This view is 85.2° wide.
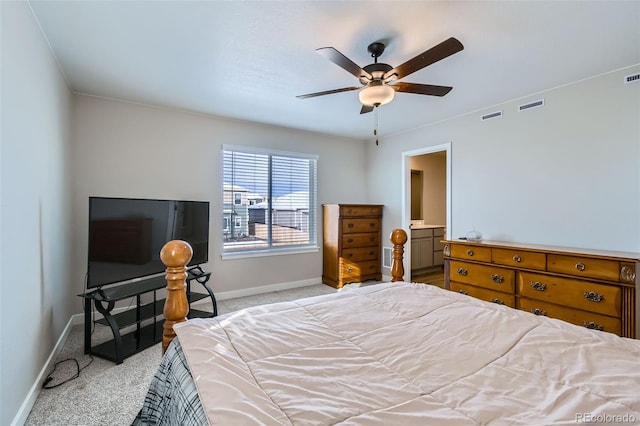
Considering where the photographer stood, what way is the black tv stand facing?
facing the viewer and to the right of the viewer

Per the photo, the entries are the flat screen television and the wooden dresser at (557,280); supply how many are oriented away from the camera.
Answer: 0

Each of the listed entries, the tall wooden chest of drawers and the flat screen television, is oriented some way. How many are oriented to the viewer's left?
0

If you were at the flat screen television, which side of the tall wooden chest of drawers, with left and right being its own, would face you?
right

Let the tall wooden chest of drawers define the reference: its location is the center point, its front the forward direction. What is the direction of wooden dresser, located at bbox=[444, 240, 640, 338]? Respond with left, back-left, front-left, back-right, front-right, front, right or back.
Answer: front

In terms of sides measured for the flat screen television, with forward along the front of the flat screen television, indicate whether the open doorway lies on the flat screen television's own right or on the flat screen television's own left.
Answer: on the flat screen television's own left

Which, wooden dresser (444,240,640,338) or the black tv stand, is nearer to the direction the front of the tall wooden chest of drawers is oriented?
the wooden dresser

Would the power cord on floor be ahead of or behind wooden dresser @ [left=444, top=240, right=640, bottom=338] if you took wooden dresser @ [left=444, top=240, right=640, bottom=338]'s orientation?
ahead

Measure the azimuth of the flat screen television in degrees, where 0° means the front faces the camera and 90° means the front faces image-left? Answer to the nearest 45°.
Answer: approximately 315°

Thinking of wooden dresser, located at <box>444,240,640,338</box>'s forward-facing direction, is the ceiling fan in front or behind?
in front

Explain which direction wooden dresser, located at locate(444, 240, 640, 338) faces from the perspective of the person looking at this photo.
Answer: facing the viewer and to the left of the viewer

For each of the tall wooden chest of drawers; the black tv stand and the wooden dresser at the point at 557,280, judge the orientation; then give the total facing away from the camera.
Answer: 0

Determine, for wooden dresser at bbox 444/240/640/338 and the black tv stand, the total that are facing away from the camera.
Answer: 0
